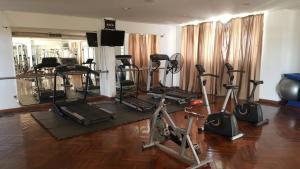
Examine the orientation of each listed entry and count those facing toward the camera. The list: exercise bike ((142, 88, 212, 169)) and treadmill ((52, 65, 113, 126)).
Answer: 0

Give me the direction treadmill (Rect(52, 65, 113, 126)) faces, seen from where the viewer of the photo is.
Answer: facing away from the viewer and to the left of the viewer

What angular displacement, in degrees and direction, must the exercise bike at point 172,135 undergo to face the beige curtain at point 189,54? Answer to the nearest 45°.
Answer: approximately 45° to its right

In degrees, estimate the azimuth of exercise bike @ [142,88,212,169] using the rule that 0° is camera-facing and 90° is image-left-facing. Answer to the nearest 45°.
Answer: approximately 135°

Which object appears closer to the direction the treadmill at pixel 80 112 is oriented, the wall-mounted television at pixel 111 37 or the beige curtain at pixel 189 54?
the wall-mounted television

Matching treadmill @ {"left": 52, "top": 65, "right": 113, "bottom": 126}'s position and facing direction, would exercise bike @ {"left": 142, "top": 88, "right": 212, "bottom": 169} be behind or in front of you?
behind

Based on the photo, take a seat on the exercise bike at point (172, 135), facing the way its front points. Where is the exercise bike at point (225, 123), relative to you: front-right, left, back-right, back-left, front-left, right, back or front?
right

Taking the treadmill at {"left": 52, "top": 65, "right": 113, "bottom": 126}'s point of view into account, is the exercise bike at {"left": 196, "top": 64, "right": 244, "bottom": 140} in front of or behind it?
behind
